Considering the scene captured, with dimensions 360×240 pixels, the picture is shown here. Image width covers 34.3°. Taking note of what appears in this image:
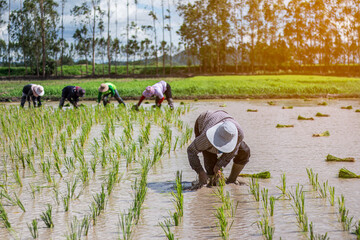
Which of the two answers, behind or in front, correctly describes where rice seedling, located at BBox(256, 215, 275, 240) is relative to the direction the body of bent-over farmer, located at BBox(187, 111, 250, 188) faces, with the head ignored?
in front

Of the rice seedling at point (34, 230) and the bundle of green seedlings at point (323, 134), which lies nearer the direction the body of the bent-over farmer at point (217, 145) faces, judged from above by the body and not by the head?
the rice seedling

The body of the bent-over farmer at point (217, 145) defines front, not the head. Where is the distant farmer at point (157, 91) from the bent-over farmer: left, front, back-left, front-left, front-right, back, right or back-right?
back

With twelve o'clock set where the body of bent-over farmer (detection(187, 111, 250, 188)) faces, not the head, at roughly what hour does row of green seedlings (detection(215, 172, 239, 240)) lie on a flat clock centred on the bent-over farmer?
The row of green seedlings is roughly at 12 o'clock from the bent-over farmer.

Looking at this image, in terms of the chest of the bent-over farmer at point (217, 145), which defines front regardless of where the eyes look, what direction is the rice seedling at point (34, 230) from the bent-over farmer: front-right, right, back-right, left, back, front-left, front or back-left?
front-right

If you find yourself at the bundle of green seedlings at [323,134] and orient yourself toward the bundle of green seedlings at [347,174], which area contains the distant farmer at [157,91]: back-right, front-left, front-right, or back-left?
back-right

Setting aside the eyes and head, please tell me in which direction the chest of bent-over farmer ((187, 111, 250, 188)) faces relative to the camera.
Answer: toward the camera

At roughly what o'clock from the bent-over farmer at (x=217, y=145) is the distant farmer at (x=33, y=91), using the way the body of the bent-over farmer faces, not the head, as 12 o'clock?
The distant farmer is roughly at 5 o'clock from the bent-over farmer.

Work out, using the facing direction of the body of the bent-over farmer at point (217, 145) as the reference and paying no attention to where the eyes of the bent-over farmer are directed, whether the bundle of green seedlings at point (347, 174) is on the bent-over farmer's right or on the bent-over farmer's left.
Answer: on the bent-over farmer's left

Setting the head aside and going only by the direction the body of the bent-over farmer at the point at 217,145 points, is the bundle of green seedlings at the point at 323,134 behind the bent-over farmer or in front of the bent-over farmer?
behind
